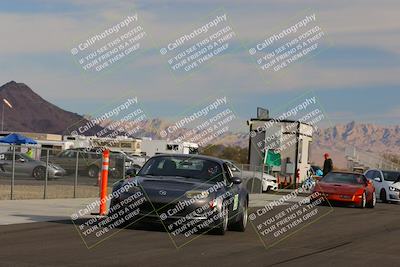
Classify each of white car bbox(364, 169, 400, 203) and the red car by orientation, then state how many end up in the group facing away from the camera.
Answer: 0

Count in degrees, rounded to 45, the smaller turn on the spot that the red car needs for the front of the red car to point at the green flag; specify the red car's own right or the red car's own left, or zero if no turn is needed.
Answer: approximately 135° to the red car's own right

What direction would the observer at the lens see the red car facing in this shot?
facing the viewer and to the left of the viewer

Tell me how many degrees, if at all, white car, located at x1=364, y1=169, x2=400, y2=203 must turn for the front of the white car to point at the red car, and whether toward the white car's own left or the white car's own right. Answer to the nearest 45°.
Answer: approximately 45° to the white car's own right

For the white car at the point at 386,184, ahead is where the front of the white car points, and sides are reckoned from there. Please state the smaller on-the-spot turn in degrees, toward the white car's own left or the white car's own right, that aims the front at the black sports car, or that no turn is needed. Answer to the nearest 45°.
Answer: approximately 45° to the white car's own right

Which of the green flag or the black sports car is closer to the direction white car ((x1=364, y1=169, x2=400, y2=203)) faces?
the black sports car

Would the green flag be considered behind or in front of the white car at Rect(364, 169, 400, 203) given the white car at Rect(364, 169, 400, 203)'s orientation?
behind

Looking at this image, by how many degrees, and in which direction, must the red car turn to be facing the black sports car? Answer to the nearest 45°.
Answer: approximately 45° to its left

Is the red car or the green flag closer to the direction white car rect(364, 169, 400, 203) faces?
the red car

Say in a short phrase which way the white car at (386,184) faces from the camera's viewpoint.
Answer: facing the viewer and to the right of the viewer
